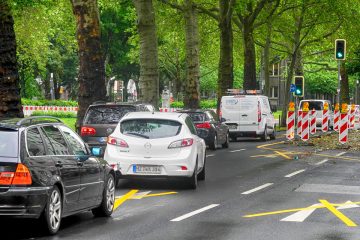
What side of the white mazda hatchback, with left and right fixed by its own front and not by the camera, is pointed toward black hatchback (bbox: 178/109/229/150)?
front

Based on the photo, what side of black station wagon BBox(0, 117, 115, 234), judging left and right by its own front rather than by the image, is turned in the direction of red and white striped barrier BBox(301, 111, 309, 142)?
front

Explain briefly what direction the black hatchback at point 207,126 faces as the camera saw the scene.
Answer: facing away from the viewer and to the right of the viewer

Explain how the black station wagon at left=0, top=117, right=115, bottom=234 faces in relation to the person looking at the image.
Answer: facing away from the viewer and to the right of the viewer

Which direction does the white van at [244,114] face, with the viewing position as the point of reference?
facing away from the viewer and to the right of the viewer

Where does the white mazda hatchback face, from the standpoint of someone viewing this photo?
facing away from the viewer

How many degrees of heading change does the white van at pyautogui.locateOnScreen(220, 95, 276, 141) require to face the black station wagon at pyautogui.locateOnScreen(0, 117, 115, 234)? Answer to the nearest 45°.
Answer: approximately 135° to its right

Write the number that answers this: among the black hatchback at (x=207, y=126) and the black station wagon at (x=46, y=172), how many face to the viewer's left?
0
